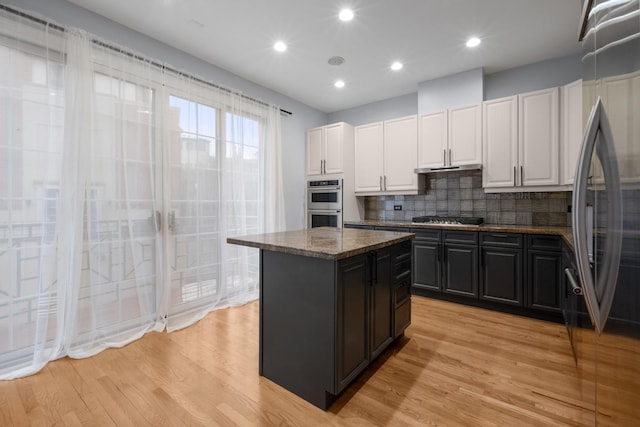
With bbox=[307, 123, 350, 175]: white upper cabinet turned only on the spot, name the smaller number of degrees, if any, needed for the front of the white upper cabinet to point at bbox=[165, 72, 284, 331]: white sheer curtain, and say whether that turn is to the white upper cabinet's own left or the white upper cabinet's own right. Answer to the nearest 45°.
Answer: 0° — it already faces it

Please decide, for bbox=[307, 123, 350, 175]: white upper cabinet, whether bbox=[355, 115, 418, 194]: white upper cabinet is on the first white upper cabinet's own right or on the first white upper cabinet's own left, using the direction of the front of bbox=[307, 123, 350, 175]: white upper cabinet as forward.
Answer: on the first white upper cabinet's own left

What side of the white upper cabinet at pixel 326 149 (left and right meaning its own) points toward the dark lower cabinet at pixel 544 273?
left

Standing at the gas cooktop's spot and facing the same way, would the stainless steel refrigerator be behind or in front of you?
in front

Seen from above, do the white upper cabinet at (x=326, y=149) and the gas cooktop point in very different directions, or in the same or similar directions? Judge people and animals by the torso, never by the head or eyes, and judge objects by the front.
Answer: same or similar directions

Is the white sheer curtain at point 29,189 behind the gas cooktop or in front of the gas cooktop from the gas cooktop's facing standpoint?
in front

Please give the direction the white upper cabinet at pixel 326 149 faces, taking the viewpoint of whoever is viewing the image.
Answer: facing the viewer and to the left of the viewer

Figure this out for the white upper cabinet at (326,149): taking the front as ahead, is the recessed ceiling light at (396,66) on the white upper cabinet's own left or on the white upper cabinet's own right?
on the white upper cabinet's own left

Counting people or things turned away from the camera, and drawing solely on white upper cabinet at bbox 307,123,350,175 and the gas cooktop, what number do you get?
0

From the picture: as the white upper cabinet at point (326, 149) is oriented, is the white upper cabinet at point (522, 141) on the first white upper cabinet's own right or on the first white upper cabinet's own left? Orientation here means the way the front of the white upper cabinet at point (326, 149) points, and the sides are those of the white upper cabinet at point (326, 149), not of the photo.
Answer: on the first white upper cabinet's own left

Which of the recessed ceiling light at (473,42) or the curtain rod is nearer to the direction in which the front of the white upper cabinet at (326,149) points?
the curtain rod

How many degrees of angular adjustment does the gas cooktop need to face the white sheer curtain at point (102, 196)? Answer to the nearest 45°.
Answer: approximately 45° to its right

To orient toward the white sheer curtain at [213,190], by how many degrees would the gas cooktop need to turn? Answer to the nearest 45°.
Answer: approximately 45° to its right

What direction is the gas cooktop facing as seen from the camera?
toward the camera
